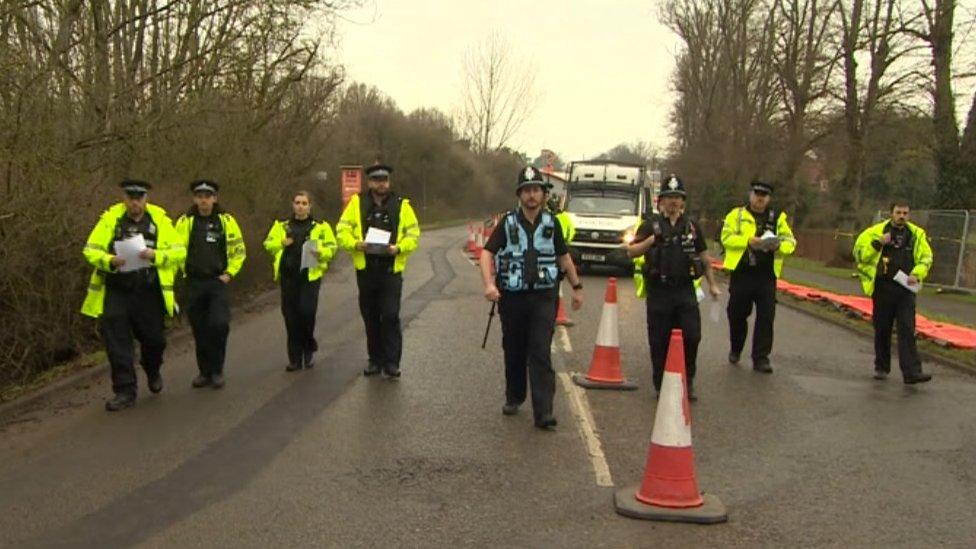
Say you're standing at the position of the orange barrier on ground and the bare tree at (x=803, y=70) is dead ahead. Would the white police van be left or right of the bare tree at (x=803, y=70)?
left

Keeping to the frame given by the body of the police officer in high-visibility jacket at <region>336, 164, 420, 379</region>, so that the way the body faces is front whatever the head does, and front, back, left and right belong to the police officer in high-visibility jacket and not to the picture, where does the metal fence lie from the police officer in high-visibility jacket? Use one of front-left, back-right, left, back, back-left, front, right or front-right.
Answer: back-left

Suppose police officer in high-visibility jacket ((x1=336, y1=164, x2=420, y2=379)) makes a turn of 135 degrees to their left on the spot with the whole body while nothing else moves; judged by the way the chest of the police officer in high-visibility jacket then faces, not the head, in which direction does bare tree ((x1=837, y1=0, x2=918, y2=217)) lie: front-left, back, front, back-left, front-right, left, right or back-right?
front

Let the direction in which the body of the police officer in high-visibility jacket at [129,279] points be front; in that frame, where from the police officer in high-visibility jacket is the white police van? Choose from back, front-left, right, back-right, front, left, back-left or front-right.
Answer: back-left

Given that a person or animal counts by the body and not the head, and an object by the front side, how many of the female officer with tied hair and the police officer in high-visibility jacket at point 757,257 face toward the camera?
2

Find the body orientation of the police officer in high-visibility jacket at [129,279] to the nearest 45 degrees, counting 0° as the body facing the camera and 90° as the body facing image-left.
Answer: approximately 0°

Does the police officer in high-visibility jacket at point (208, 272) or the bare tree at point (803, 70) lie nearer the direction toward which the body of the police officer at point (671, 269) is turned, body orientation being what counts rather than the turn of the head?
the police officer in high-visibility jacket

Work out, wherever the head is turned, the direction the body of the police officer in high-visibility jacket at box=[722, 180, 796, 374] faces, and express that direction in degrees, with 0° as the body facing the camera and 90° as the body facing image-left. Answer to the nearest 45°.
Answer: approximately 0°

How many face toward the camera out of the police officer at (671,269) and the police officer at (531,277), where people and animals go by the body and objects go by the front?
2
